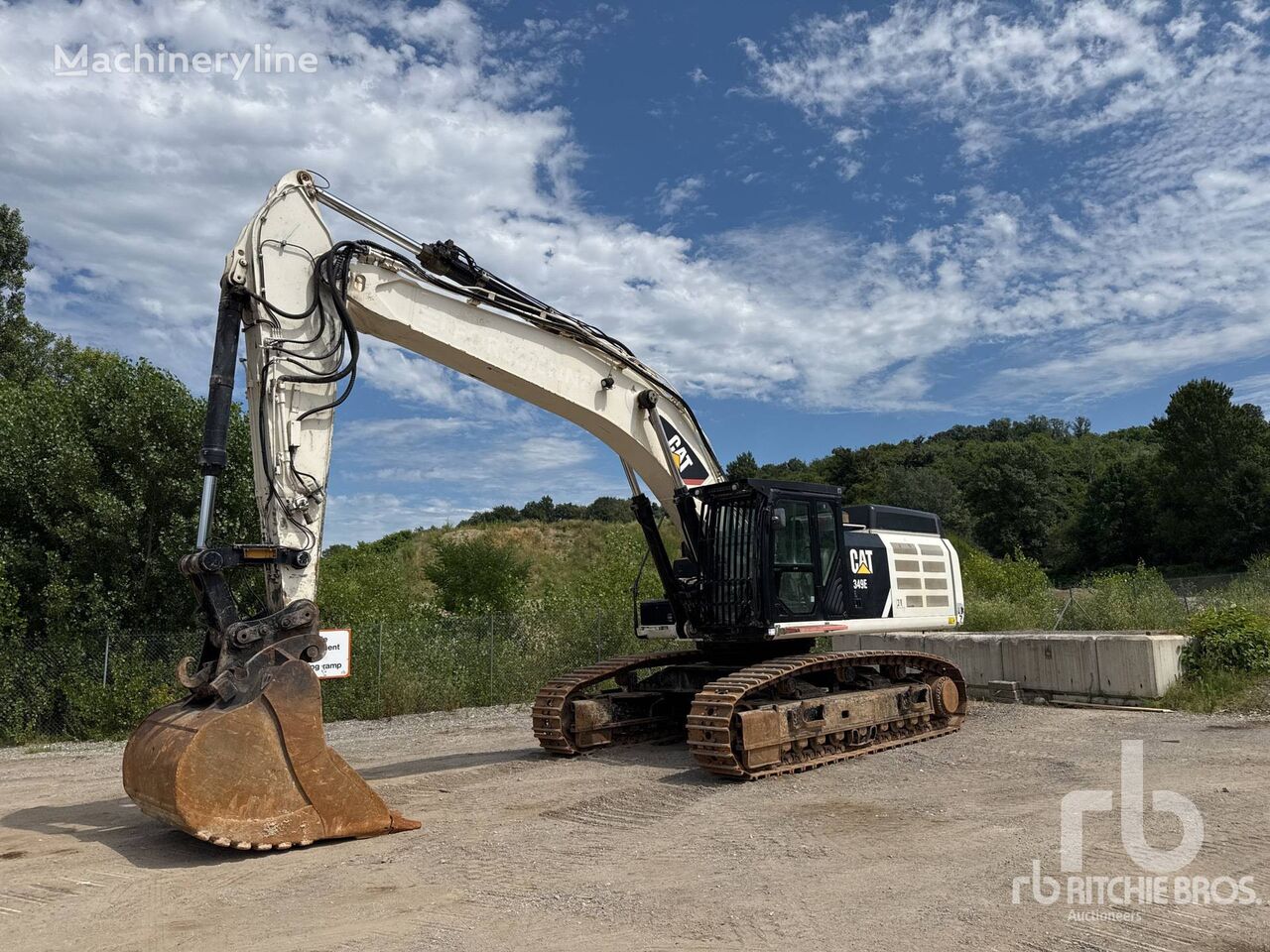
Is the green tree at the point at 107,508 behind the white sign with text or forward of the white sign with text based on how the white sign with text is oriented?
behind

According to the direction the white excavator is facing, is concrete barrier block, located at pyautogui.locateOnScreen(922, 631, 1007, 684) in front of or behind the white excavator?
behind

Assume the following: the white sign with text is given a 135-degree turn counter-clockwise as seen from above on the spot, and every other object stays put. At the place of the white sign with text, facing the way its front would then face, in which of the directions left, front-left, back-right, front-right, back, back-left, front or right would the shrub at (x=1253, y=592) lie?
front-right

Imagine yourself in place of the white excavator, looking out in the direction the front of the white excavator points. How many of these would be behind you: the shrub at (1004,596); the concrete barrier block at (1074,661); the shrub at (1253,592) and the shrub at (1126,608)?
4

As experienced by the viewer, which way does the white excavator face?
facing the viewer and to the left of the viewer

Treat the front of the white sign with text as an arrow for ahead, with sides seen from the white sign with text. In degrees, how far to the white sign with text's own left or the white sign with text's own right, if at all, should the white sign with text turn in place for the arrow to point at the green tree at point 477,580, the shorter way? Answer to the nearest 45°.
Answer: approximately 180°

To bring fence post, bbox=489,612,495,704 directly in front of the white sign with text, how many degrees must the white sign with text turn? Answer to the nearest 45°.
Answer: approximately 135° to its left

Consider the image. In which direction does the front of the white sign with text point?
toward the camera

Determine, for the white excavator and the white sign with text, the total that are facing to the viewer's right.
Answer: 0

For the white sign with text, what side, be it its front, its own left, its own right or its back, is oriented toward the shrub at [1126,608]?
left

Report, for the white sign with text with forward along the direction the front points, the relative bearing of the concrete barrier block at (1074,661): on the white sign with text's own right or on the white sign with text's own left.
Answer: on the white sign with text's own left

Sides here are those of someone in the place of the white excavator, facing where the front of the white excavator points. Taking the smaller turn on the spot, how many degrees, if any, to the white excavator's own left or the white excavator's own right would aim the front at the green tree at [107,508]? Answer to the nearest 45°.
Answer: approximately 90° to the white excavator's own right
